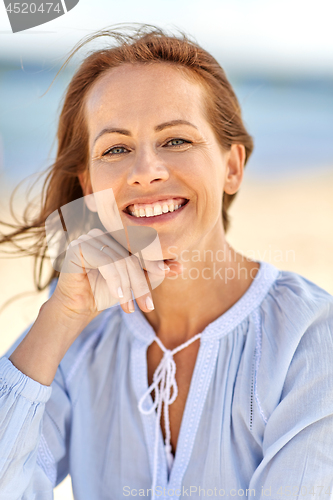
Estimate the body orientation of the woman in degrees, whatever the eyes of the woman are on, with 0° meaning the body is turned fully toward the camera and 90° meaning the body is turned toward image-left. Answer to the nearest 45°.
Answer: approximately 0°
